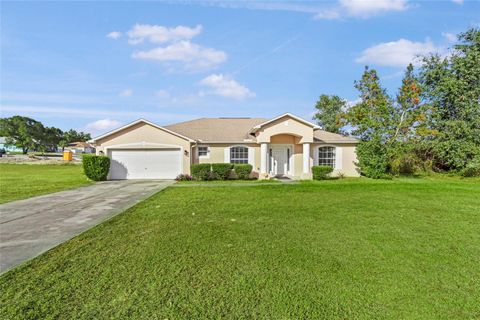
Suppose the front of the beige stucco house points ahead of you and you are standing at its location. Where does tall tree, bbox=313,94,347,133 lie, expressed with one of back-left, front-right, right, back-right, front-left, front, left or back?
back-left

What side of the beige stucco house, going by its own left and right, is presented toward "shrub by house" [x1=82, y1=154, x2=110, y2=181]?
right

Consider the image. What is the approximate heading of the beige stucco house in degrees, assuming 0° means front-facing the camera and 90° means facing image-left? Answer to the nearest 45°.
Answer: approximately 0°

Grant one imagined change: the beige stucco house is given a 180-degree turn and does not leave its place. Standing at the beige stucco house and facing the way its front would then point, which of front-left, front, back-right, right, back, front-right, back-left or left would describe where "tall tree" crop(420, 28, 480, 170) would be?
right

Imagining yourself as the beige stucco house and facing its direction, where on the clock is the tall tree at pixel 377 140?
The tall tree is roughly at 9 o'clock from the beige stucco house.

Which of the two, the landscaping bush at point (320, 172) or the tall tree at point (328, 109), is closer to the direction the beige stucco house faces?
the landscaping bush

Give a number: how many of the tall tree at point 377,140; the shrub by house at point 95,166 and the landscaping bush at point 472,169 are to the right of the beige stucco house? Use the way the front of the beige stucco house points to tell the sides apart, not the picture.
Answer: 1
